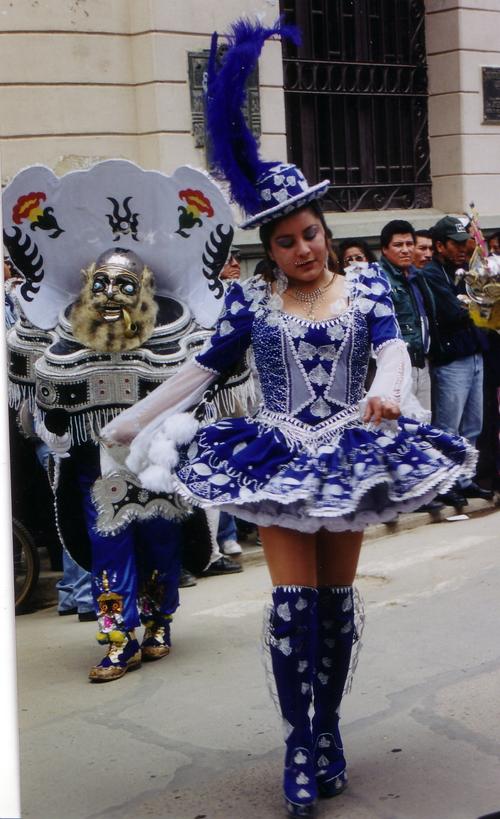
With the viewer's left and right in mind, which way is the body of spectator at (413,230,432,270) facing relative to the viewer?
facing the viewer and to the right of the viewer

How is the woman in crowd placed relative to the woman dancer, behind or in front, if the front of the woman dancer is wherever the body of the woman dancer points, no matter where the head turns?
behind

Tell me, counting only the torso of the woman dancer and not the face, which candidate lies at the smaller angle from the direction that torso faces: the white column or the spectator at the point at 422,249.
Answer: the white column

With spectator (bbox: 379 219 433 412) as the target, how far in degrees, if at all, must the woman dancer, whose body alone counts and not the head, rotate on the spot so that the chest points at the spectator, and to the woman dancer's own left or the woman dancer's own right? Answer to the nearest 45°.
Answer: approximately 180°

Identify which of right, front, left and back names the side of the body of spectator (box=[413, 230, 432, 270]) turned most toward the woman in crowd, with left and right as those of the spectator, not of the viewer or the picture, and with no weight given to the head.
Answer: right

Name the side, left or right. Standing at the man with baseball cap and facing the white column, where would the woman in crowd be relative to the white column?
right

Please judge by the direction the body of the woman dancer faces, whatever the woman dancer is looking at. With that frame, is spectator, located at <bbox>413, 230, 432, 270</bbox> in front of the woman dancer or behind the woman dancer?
behind

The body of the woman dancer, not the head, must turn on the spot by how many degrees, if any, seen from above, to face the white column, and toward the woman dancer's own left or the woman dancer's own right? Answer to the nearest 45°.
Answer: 0° — they already face it

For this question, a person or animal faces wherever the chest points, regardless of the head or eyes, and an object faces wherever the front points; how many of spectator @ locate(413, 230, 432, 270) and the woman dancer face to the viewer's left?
0

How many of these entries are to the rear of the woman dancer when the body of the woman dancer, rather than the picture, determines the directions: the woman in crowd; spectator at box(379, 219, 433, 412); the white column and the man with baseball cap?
3

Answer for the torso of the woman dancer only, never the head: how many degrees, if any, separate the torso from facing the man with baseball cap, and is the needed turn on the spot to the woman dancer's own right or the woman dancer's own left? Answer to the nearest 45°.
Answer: approximately 180°
